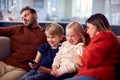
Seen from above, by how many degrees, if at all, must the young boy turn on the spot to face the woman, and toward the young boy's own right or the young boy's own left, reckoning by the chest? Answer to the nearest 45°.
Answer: approximately 90° to the young boy's own left

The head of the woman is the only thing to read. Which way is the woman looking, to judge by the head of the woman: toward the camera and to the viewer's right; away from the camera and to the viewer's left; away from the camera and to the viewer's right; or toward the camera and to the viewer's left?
toward the camera and to the viewer's left
